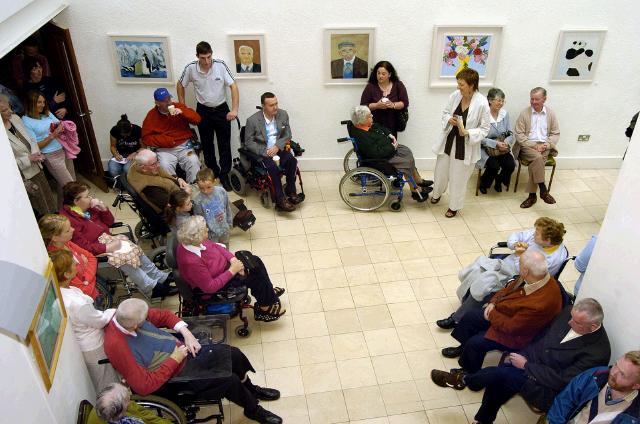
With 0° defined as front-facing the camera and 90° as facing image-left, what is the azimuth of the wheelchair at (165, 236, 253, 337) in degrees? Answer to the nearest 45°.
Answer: approximately 270°

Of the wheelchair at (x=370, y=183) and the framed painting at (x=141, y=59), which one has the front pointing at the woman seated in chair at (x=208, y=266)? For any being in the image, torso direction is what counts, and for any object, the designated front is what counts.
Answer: the framed painting

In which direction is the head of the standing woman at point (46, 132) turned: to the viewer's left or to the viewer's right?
to the viewer's right

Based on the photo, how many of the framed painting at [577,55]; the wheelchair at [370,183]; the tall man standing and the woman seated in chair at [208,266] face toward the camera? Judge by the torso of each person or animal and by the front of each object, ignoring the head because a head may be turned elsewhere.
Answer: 2

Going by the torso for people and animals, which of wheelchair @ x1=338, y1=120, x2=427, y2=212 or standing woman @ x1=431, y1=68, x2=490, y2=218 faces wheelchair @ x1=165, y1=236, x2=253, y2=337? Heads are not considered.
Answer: the standing woman

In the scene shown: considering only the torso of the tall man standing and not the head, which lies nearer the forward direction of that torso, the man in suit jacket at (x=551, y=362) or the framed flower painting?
the man in suit jacket

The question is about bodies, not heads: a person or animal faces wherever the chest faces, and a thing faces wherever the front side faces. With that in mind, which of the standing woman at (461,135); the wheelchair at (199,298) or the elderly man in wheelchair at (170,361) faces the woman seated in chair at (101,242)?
the standing woman

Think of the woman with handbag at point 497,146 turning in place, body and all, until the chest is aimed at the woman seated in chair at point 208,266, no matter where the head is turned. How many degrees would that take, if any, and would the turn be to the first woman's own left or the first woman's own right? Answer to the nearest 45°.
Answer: approximately 45° to the first woman's own right

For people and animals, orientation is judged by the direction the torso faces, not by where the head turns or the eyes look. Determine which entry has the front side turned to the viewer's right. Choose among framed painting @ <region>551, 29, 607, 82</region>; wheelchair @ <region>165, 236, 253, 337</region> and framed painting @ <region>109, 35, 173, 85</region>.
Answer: the wheelchair

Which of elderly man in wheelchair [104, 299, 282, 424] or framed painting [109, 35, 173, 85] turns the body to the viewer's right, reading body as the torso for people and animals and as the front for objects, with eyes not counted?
the elderly man in wheelchair

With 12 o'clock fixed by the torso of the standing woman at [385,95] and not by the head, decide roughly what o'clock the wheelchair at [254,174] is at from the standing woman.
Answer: The wheelchair is roughly at 2 o'clock from the standing woman.
